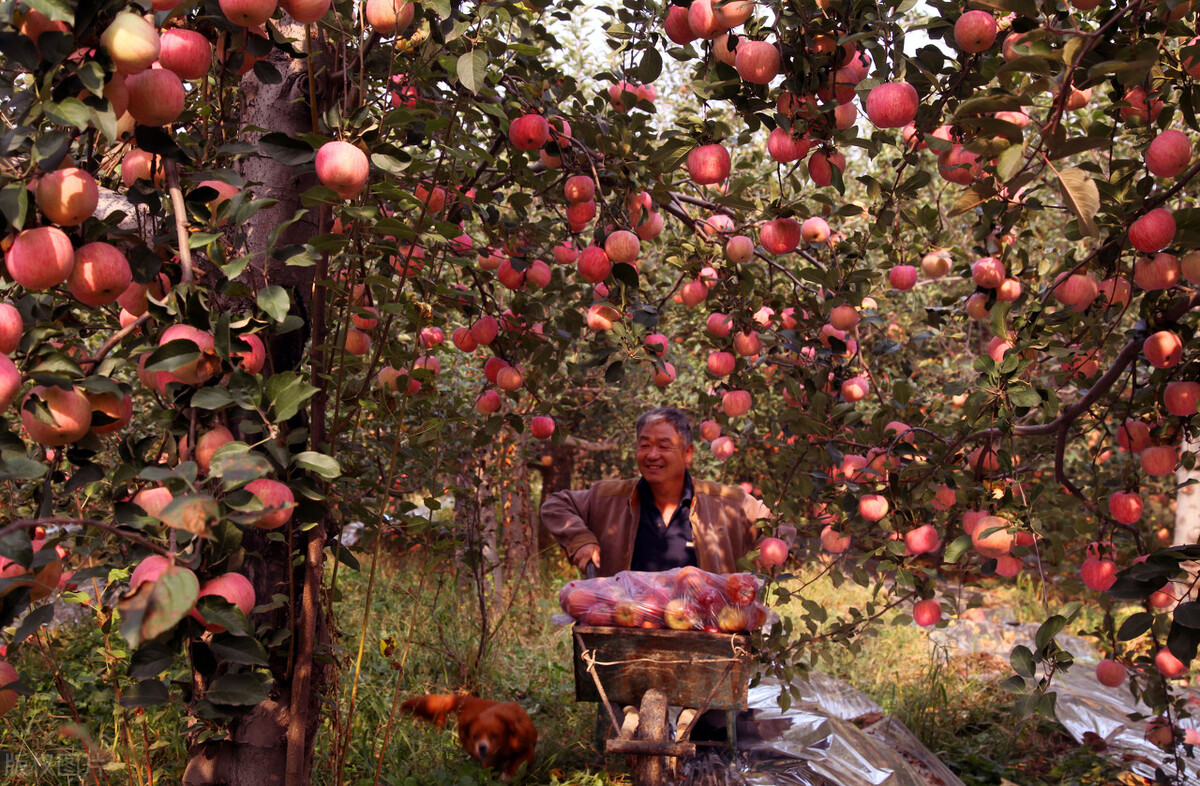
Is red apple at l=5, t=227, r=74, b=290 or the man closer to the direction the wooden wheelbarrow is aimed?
the red apple

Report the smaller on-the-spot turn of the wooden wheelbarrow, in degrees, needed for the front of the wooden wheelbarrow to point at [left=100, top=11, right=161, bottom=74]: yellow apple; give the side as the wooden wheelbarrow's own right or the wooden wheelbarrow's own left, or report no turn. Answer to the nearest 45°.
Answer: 0° — it already faces it

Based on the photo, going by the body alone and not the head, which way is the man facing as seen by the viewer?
toward the camera

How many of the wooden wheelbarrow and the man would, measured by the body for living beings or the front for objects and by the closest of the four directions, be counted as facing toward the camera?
2

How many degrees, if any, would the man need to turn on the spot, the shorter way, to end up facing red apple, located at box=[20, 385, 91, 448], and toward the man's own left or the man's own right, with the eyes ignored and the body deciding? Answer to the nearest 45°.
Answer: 0° — they already face it

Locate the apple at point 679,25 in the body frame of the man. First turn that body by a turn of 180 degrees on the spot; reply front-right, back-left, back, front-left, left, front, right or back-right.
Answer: back

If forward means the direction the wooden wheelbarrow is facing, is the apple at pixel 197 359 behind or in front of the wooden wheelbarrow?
in front

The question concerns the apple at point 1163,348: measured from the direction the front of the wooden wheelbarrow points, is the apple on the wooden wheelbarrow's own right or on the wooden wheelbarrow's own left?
on the wooden wheelbarrow's own left

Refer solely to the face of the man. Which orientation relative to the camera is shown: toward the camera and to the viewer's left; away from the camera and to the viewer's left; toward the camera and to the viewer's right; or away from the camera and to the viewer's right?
toward the camera and to the viewer's left

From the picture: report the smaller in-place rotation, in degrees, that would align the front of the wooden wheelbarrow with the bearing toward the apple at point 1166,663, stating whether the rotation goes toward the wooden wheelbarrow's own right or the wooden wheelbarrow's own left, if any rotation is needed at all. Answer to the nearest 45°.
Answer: approximately 90° to the wooden wheelbarrow's own left

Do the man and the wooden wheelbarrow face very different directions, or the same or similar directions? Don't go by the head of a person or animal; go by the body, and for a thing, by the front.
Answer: same or similar directions
